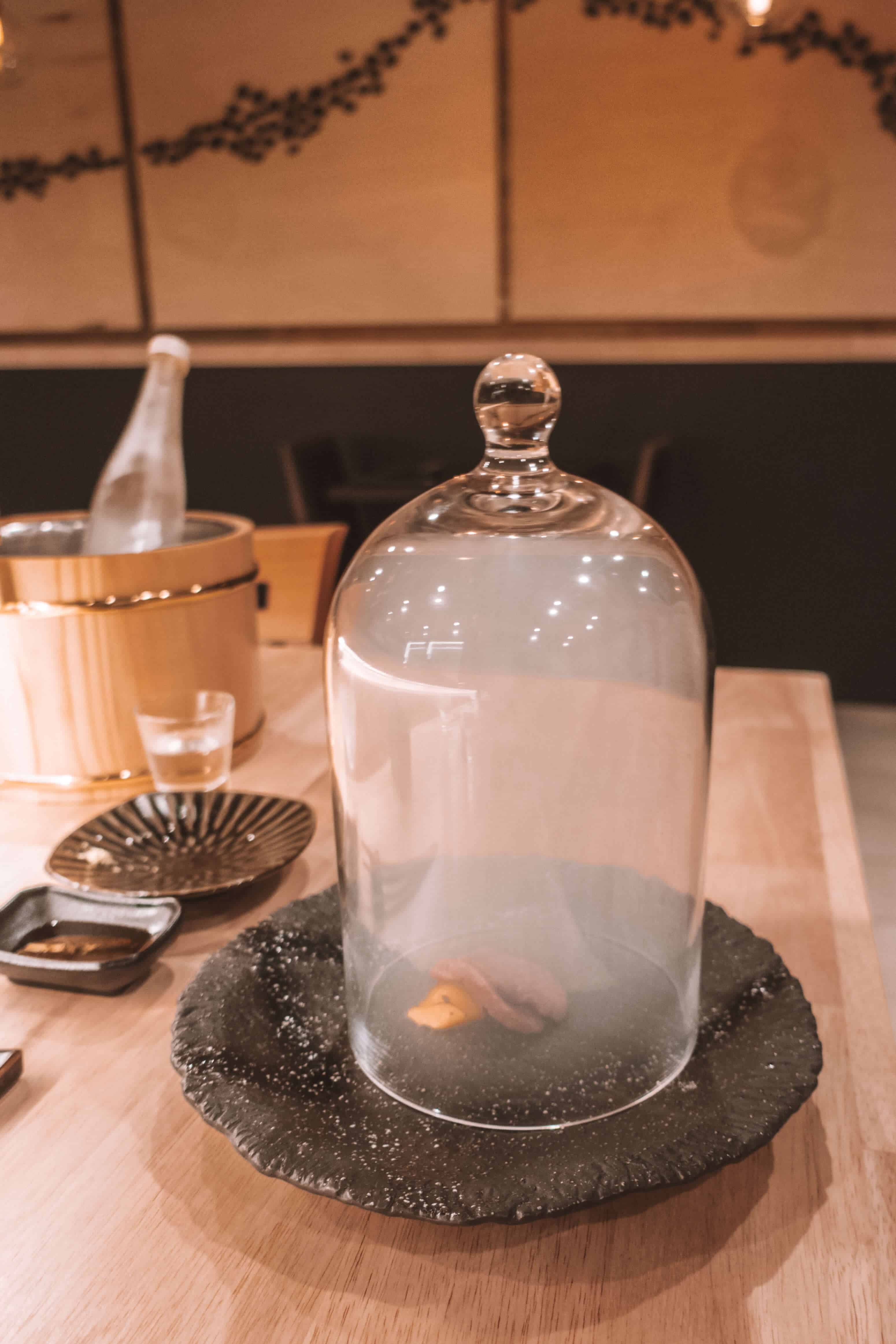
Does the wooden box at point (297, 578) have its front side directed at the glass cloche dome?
yes

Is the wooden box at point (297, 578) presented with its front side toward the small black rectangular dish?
yes

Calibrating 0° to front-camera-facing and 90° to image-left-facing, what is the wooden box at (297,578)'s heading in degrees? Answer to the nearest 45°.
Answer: approximately 0°
